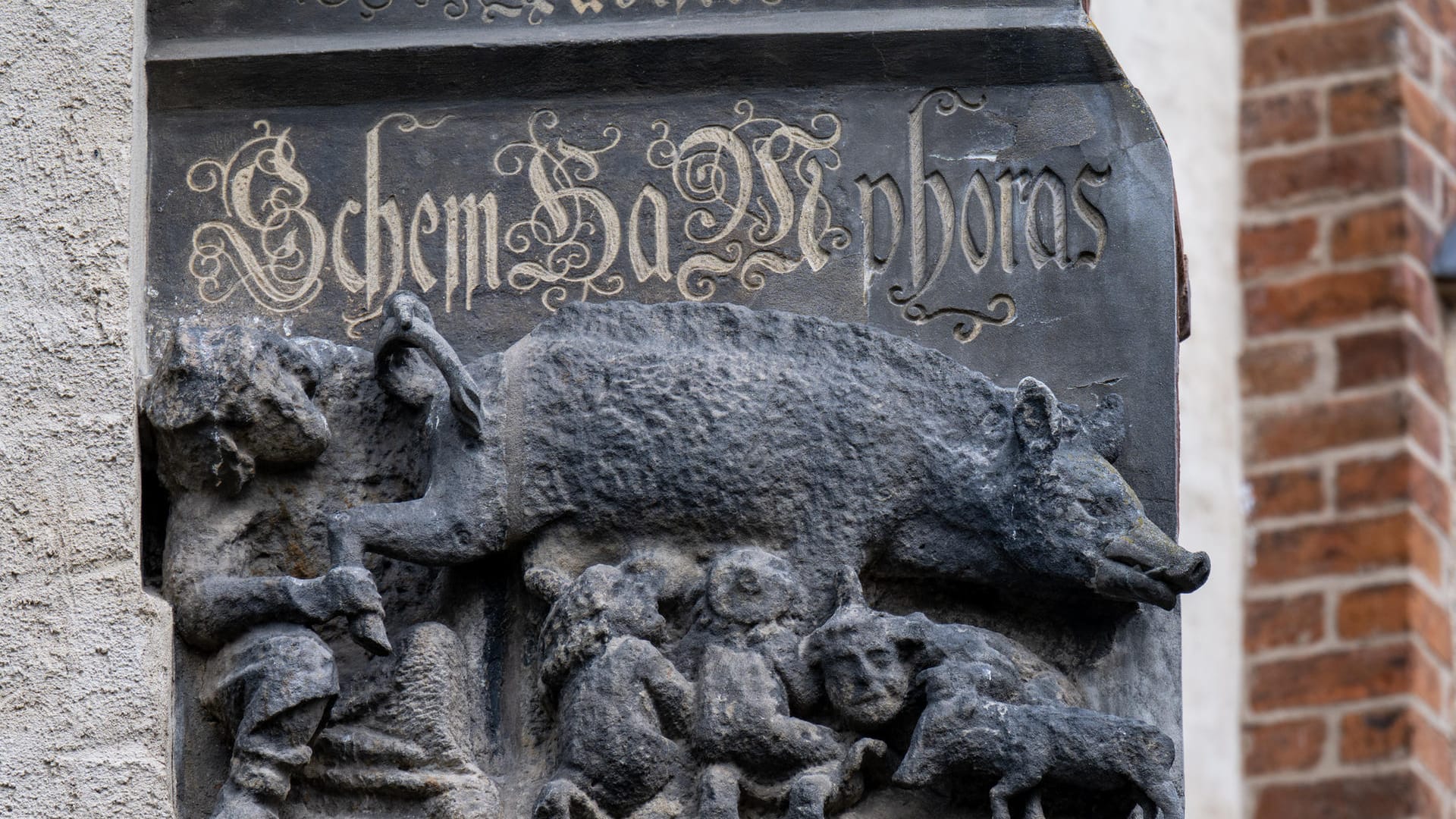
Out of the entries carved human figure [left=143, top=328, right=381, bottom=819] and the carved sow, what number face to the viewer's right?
2

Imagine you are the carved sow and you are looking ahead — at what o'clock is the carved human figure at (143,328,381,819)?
The carved human figure is roughly at 6 o'clock from the carved sow.

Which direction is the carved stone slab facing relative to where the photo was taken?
toward the camera

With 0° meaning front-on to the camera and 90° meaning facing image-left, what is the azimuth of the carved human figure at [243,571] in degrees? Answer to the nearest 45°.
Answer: approximately 270°

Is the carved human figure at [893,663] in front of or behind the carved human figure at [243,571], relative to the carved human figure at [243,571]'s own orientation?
in front

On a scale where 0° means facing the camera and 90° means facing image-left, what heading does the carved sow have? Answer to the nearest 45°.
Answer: approximately 270°
